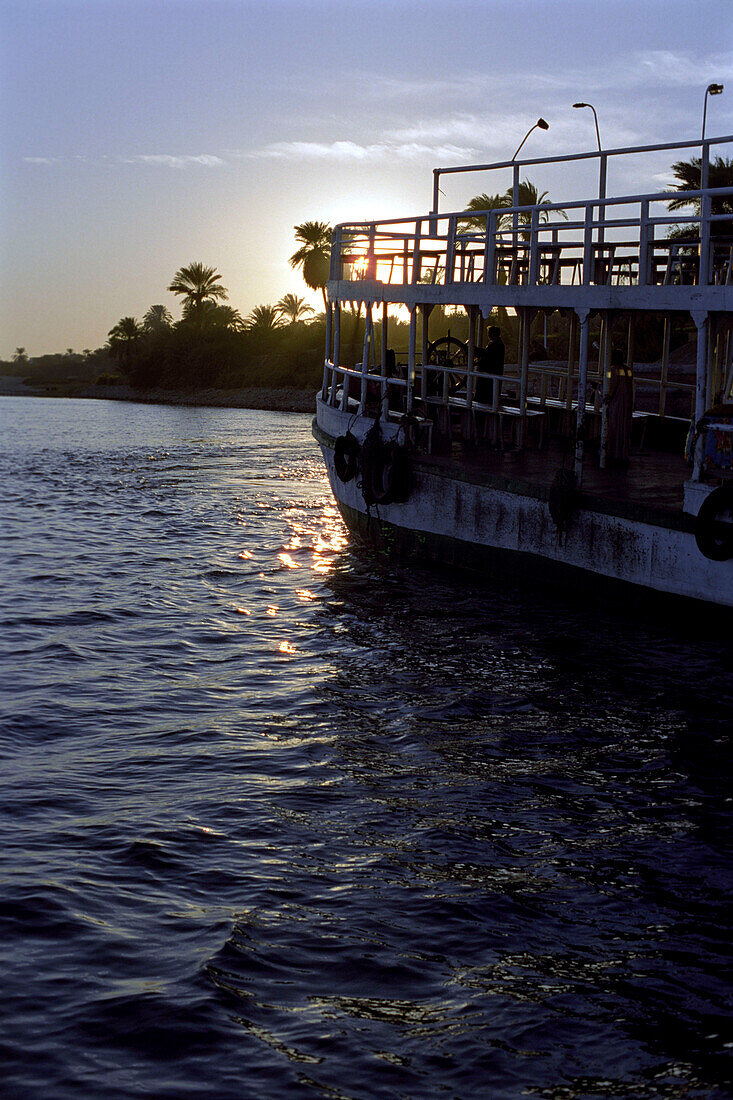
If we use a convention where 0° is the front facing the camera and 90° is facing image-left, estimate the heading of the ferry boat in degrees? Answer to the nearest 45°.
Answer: approximately 135°

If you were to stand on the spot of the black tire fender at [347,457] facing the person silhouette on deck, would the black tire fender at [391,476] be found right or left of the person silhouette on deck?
right
